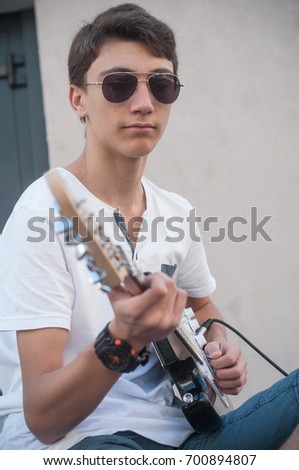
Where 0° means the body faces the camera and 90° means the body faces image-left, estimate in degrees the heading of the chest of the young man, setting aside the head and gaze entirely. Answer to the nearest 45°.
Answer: approximately 315°
